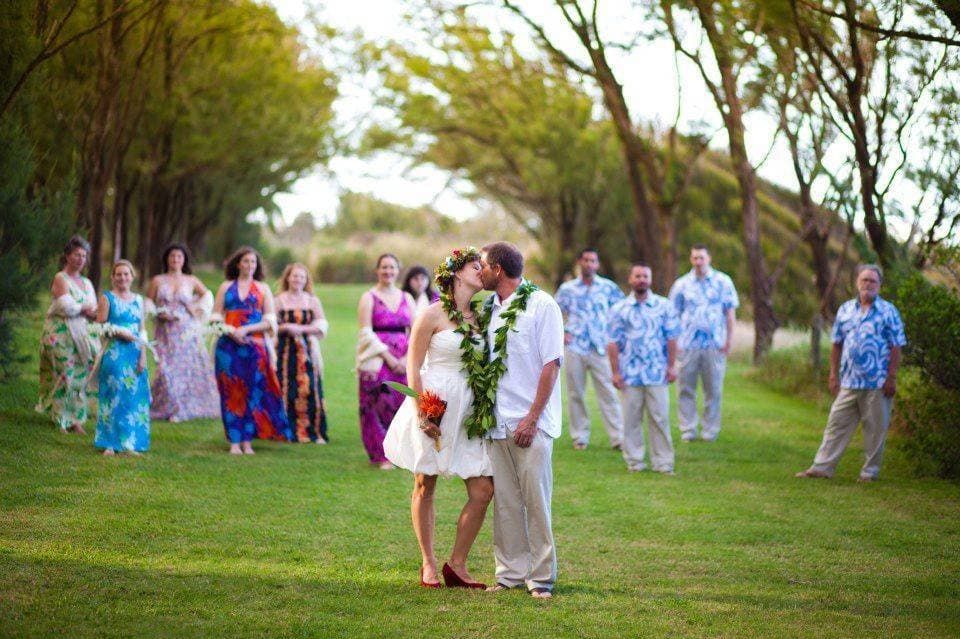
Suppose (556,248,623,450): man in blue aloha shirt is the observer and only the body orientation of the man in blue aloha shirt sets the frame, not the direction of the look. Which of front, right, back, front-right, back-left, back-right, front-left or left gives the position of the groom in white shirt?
front

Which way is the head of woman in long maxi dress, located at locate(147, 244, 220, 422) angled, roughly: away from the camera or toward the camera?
toward the camera

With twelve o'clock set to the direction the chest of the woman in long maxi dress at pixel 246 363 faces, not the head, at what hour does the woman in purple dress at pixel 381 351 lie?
The woman in purple dress is roughly at 10 o'clock from the woman in long maxi dress.

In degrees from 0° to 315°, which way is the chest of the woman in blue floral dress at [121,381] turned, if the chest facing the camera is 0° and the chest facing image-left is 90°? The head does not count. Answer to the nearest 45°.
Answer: approximately 0°

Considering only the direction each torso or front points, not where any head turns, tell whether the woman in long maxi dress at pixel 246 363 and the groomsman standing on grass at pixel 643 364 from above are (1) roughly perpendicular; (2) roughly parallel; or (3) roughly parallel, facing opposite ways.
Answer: roughly parallel

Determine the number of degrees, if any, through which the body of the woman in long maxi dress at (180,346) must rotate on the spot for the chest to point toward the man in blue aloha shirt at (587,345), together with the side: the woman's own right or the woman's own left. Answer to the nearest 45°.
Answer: approximately 45° to the woman's own left

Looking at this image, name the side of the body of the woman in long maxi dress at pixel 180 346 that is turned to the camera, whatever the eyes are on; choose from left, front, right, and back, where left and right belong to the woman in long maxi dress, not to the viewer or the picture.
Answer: front

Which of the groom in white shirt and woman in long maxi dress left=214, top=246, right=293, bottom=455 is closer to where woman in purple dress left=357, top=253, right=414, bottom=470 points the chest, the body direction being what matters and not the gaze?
the groom in white shirt

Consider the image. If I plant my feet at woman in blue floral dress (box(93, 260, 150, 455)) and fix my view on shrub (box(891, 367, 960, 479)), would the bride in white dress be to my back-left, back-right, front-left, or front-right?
front-right

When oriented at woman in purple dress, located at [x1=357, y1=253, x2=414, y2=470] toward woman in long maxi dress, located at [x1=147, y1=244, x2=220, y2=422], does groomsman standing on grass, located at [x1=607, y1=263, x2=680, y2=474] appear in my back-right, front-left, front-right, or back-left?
back-right

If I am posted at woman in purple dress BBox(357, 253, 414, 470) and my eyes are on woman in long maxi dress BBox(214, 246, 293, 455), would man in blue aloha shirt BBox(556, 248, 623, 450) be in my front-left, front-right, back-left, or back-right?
back-right

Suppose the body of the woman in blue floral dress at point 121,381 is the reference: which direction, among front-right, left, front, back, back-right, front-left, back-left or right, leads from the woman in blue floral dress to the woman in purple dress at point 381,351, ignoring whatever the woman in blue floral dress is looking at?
left

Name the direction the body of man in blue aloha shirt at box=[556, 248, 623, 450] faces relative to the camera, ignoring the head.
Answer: toward the camera

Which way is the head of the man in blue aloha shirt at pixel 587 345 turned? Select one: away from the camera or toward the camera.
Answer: toward the camera

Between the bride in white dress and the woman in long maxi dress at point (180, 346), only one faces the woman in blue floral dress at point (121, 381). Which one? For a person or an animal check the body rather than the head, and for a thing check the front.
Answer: the woman in long maxi dress

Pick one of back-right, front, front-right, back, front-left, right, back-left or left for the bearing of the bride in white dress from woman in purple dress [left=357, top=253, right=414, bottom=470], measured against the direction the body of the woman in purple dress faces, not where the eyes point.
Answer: front

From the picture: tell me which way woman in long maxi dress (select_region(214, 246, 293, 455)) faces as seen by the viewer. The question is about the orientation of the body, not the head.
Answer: toward the camera
